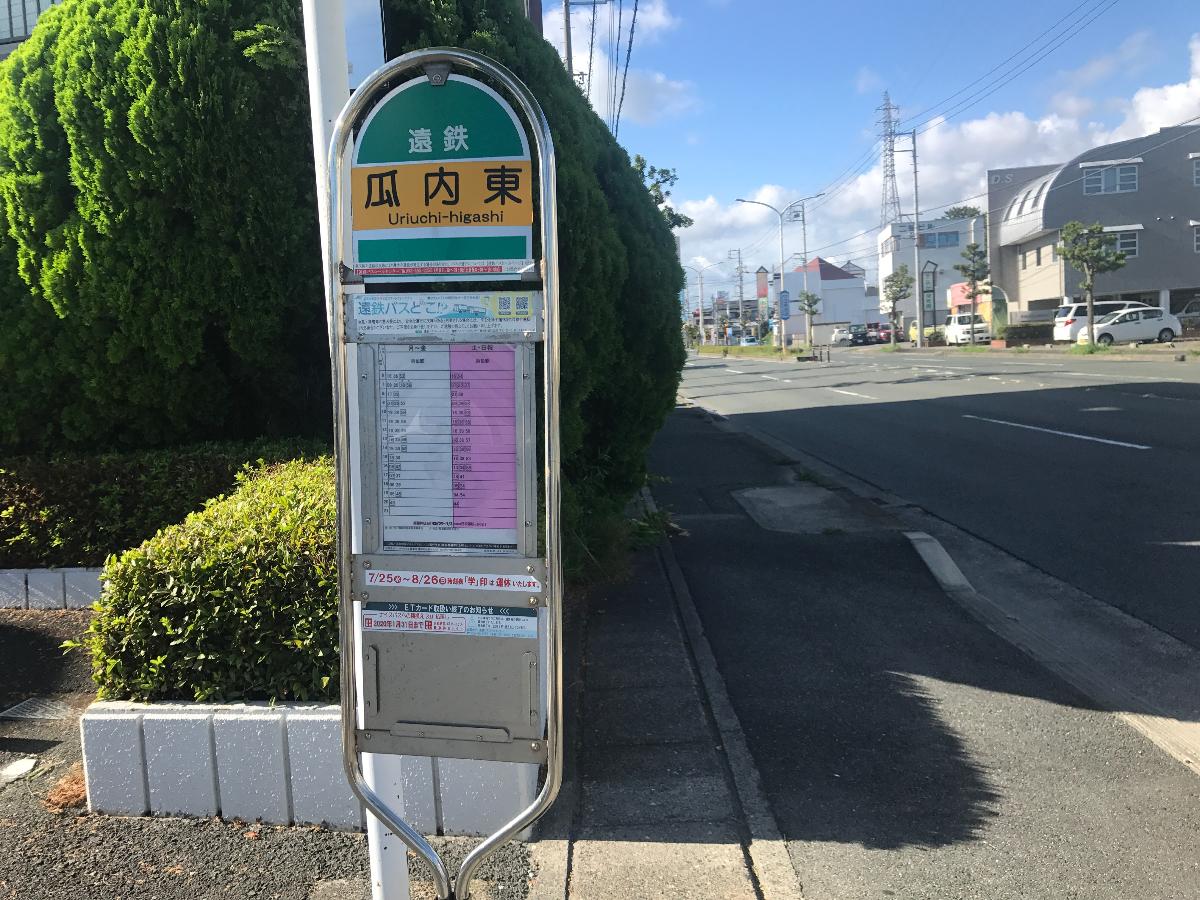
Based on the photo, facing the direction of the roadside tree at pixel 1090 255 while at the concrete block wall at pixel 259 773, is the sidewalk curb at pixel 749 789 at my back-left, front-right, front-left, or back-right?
front-right

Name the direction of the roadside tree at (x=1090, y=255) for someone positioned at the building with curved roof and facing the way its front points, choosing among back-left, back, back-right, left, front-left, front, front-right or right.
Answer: front-left

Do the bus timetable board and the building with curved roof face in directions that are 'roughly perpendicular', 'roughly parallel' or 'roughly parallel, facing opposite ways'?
roughly perpendicular

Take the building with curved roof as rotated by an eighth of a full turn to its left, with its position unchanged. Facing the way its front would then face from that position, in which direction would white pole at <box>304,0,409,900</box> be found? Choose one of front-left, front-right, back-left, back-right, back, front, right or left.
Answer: front

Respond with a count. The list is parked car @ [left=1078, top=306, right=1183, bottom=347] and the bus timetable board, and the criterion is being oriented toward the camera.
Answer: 1

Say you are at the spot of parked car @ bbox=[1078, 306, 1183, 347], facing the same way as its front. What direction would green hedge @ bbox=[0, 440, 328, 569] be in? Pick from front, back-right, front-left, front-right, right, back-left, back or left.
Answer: left

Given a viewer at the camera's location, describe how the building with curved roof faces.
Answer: facing the viewer and to the left of the viewer

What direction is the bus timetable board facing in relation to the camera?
toward the camera

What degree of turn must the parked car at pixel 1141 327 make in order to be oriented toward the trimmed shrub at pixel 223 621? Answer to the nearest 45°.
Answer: approximately 90° to its left

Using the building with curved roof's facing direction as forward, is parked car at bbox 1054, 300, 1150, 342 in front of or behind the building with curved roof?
in front

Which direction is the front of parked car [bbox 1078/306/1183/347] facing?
to the viewer's left

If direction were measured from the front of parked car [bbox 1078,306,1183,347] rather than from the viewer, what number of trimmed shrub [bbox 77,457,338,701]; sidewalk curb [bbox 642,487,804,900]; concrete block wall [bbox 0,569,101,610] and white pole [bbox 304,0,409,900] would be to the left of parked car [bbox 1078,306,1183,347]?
4

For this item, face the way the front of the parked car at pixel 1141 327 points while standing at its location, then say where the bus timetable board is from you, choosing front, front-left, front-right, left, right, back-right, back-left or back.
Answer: left
